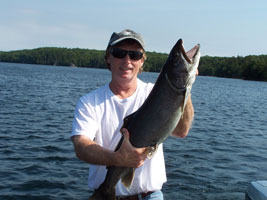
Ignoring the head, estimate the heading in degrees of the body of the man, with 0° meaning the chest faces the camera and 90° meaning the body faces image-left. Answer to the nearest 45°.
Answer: approximately 0°
